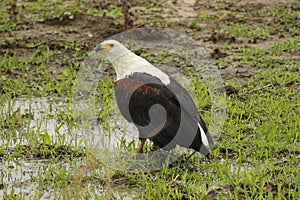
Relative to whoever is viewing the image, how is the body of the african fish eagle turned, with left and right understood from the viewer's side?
facing to the left of the viewer
